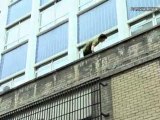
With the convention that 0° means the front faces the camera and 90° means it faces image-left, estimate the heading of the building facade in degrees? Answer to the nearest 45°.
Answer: approximately 45°
